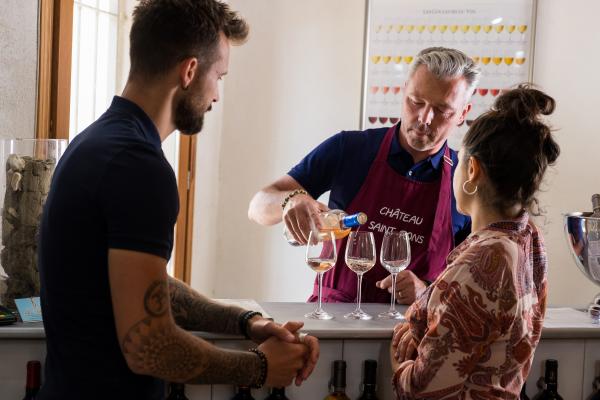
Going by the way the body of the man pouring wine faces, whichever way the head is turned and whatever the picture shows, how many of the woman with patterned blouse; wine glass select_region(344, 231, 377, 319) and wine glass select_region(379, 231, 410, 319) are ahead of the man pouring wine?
3

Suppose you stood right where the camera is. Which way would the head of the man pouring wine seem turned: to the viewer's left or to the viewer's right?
to the viewer's left

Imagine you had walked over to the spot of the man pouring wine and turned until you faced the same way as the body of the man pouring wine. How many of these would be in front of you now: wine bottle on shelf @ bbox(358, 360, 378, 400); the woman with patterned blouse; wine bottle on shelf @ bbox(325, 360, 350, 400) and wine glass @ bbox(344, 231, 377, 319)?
4

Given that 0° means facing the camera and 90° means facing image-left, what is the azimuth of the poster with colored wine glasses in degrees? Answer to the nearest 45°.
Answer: approximately 0°

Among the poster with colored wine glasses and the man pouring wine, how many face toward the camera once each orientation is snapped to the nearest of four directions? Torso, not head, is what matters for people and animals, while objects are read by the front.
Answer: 2

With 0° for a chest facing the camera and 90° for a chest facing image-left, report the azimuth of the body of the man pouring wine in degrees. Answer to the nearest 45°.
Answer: approximately 0°

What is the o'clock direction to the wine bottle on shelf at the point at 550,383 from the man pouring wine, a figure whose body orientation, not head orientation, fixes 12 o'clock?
The wine bottle on shelf is roughly at 11 o'clock from the man pouring wine.

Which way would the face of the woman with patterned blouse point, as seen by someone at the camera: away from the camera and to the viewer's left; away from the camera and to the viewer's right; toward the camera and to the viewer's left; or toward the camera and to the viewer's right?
away from the camera and to the viewer's left

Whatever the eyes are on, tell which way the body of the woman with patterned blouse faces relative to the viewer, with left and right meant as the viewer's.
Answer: facing away from the viewer and to the left of the viewer

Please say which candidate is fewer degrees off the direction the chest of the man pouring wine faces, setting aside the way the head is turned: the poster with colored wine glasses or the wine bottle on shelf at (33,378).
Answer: the wine bottle on shelf

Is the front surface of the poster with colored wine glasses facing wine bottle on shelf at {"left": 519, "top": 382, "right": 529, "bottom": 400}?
yes

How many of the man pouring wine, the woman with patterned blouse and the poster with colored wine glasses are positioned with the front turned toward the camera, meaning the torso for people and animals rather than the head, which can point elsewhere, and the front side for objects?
2

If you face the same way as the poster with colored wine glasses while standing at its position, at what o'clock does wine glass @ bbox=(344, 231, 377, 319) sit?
The wine glass is roughly at 12 o'clock from the poster with colored wine glasses.
